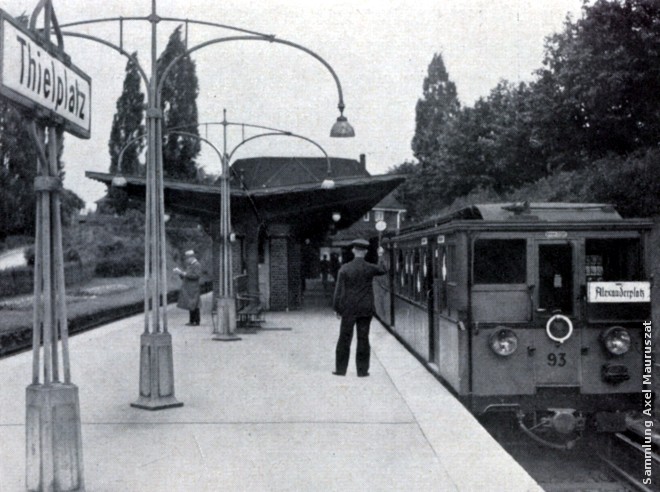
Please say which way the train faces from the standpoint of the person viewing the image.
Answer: facing the viewer and to the right of the viewer

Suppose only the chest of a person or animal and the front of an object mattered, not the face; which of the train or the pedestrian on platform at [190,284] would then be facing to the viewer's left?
the pedestrian on platform

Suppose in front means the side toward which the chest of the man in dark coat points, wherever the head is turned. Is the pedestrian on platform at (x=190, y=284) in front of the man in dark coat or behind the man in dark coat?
in front

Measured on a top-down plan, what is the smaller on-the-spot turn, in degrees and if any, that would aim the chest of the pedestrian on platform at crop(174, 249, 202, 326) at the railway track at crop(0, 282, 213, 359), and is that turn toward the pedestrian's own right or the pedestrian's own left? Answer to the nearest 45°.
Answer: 0° — they already face it

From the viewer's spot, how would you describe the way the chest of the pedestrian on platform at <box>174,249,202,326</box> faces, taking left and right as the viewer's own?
facing to the left of the viewer

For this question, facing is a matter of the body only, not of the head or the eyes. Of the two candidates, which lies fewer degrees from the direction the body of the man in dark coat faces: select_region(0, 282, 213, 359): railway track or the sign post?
the railway track

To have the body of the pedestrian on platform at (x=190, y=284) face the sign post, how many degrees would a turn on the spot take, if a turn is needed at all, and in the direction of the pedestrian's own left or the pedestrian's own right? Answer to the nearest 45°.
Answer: approximately 90° to the pedestrian's own left

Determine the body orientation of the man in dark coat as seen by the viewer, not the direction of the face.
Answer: away from the camera

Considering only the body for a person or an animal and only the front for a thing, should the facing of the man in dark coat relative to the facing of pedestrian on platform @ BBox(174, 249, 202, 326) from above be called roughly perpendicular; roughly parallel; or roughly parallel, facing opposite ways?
roughly perpendicular

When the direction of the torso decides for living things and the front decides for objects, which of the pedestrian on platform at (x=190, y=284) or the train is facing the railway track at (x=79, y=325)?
the pedestrian on platform

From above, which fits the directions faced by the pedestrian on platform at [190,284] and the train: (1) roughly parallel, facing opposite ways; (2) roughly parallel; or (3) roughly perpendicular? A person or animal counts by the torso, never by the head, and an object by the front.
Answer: roughly perpendicular

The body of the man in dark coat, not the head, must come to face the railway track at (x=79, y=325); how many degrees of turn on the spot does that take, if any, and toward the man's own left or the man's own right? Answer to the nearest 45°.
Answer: approximately 45° to the man's own left

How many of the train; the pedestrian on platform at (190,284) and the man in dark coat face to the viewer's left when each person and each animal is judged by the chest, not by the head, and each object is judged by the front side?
1
